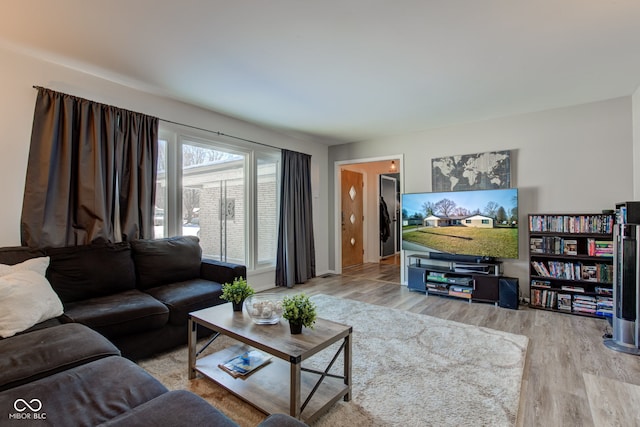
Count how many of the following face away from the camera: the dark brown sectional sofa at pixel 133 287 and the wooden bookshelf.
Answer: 0

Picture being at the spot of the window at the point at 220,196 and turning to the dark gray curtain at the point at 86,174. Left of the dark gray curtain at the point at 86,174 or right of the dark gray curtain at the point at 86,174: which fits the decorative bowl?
left

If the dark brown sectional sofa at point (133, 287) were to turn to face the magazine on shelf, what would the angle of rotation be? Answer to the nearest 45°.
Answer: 0° — it already faces it

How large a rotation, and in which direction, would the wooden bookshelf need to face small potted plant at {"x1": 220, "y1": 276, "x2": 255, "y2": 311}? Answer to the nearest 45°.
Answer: approximately 45° to its right

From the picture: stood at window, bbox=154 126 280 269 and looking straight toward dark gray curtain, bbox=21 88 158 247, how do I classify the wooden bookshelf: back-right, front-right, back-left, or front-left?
back-left

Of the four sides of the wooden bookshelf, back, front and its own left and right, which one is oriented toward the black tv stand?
right

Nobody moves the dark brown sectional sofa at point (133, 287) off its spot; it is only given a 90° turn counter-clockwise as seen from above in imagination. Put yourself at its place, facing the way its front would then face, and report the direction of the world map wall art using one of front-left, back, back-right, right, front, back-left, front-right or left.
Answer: front-right

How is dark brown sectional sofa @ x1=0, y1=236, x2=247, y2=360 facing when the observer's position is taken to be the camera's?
facing the viewer and to the right of the viewer

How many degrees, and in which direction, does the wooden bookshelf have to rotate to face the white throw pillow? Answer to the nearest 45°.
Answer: approximately 45° to its right

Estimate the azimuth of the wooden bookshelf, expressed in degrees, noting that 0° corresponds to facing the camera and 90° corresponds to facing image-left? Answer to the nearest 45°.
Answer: approximately 0°

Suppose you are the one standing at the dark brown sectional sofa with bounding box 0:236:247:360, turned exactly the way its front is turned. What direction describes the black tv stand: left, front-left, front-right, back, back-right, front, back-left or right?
front-left

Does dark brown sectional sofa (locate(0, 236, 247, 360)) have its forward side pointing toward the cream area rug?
yes

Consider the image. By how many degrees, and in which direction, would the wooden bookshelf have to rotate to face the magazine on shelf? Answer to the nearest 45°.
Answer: approximately 45° to its right

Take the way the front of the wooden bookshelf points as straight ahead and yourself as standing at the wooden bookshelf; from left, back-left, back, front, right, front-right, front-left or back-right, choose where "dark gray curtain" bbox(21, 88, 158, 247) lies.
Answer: front-right
